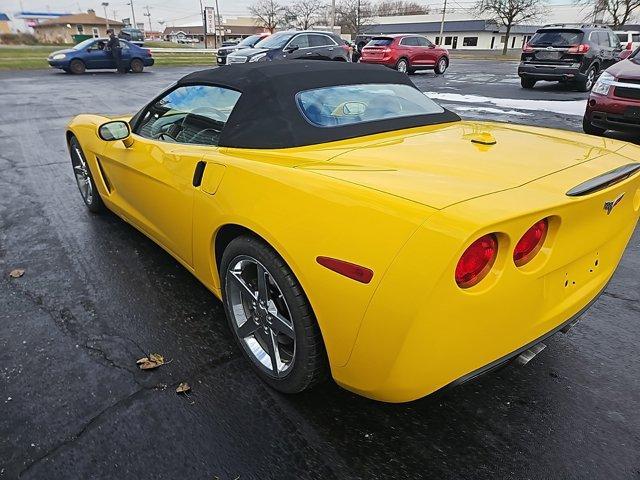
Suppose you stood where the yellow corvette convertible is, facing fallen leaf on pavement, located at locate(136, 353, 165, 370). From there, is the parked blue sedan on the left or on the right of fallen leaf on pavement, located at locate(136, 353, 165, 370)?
right

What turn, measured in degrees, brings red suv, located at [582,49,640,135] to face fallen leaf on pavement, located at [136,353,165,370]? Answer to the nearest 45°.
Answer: approximately 45° to its left

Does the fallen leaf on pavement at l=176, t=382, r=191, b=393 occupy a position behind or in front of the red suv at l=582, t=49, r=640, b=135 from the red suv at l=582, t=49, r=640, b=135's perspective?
in front

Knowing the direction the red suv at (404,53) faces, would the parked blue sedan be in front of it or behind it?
behind

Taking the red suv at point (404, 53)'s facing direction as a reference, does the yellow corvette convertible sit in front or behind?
behind

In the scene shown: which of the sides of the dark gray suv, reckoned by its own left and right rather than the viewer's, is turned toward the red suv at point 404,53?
left

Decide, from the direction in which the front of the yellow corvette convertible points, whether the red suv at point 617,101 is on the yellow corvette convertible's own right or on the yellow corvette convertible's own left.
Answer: on the yellow corvette convertible's own right

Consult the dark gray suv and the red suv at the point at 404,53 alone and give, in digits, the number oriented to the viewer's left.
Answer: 0

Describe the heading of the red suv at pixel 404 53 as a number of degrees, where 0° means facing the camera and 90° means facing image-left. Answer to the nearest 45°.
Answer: approximately 225°

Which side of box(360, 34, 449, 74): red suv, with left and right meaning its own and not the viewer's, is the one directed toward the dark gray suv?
right

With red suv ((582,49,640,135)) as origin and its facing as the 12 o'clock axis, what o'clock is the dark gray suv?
The dark gray suv is roughly at 4 o'clock from the red suv.

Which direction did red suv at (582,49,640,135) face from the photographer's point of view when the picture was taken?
facing the viewer and to the left of the viewer

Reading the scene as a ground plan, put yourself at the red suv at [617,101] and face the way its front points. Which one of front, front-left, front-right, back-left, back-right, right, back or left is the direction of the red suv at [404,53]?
right

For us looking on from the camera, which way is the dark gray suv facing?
facing away from the viewer and to the right of the viewer

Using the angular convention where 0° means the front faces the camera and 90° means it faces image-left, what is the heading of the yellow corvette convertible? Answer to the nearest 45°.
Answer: approximately 135°

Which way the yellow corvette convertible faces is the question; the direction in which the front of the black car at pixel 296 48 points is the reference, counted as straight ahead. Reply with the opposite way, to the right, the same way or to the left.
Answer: to the right

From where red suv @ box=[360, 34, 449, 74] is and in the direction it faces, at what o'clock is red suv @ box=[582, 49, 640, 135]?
red suv @ box=[582, 49, 640, 135] is roughly at 4 o'clock from red suv @ box=[360, 34, 449, 74].

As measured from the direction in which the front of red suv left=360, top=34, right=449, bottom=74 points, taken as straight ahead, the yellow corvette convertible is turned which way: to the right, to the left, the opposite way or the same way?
to the left
